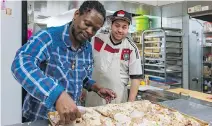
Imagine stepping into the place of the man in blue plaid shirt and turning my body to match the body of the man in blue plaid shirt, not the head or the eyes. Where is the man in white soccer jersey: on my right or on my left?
on my left

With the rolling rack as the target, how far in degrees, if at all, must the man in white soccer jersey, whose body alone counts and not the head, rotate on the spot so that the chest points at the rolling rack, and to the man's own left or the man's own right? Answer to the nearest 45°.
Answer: approximately 180°

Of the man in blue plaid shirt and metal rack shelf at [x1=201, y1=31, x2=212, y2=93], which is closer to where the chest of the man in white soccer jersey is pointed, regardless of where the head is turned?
the man in blue plaid shirt

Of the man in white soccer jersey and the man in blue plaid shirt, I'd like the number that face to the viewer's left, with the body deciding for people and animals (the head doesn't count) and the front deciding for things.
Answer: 0

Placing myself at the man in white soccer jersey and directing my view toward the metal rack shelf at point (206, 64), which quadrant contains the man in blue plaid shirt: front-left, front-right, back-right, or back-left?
back-right

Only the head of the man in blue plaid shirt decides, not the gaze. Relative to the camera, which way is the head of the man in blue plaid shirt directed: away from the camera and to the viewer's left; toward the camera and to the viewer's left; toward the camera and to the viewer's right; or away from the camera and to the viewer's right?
toward the camera and to the viewer's right

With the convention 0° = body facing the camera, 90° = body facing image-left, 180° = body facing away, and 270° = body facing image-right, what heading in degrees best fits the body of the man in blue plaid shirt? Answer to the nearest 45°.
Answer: approximately 315°

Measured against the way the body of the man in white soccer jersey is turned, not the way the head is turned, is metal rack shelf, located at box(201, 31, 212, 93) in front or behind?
behind

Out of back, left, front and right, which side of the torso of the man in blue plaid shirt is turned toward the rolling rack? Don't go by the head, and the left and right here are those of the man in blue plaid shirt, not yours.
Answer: left

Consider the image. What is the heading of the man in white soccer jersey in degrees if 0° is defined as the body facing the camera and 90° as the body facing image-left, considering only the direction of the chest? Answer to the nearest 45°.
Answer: approximately 0°
